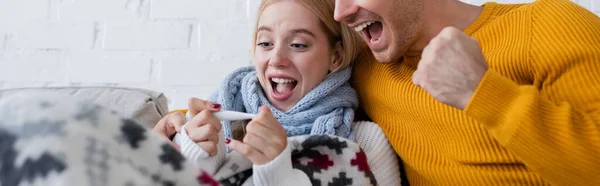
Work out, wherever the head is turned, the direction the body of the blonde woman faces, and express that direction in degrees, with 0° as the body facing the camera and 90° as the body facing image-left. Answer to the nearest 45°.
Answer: approximately 45°
